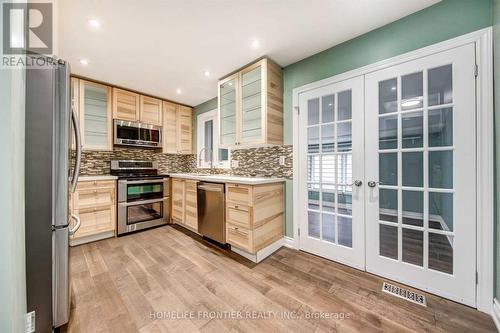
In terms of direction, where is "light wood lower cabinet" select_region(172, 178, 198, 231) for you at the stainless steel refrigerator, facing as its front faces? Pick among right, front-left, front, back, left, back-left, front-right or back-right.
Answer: front-left

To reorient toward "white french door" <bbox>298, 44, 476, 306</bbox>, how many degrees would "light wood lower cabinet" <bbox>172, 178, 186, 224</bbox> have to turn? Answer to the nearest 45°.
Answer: approximately 90° to its left

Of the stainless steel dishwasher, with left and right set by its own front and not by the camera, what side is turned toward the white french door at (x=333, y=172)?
left

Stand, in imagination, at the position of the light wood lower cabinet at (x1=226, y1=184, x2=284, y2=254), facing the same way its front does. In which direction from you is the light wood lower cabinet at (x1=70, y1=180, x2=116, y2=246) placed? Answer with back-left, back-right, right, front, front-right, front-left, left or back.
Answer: front-right

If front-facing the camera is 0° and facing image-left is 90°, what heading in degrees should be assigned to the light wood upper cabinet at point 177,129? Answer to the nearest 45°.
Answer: approximately 315°

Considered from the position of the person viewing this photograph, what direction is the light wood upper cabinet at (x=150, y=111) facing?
facing the viewer and to the right of the viewer

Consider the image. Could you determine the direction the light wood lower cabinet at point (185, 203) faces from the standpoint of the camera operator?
facing the viewer and to the left of the viewer

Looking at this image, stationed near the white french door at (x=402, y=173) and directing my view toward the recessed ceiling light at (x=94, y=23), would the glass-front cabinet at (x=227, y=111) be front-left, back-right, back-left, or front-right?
front-right
